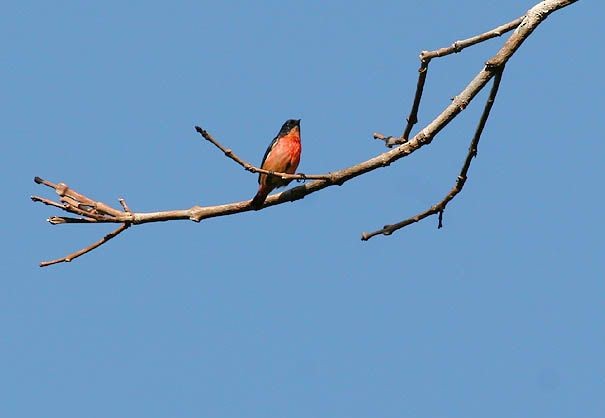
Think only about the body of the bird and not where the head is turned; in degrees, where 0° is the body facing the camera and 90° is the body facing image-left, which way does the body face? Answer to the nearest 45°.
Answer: approximately 315°
